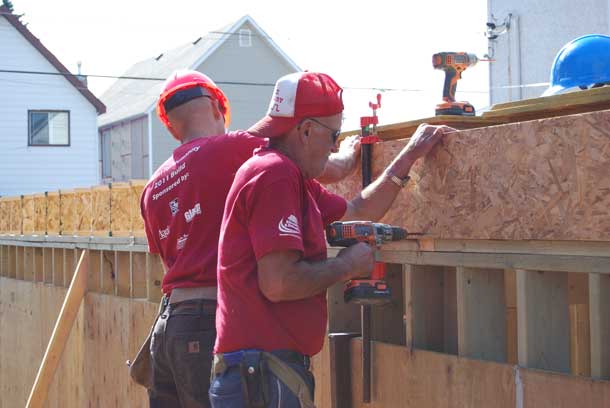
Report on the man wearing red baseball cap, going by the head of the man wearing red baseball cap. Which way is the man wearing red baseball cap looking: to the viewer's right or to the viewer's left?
to the viewer's right

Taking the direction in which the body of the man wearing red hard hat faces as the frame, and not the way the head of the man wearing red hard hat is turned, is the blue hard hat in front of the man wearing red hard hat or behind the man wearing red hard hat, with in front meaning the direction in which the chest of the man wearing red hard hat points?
in front

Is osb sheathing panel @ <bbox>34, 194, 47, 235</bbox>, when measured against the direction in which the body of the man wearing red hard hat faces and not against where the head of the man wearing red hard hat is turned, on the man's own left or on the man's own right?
on the man's own left

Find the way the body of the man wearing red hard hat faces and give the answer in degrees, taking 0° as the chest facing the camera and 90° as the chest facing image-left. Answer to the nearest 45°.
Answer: approximately 225°

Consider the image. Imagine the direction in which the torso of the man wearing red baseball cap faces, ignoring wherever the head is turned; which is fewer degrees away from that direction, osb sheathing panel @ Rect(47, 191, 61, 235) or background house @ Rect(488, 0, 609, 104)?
the background house

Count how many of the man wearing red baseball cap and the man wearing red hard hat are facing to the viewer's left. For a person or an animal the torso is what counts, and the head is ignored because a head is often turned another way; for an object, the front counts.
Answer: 0
